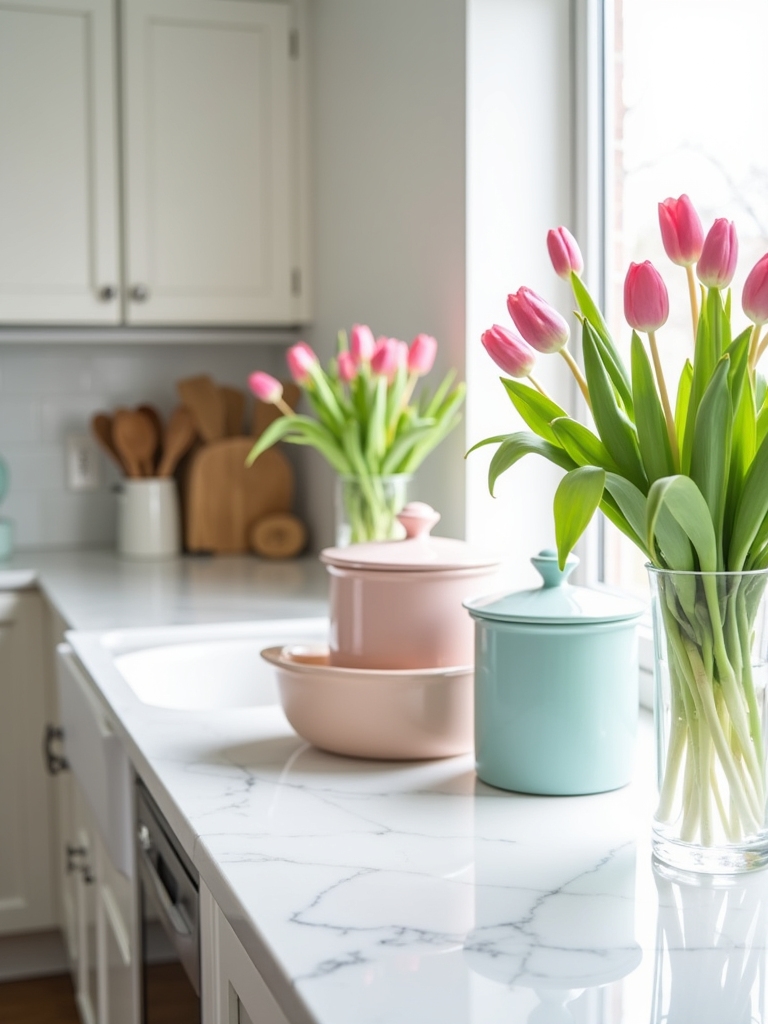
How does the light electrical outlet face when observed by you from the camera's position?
facing the viewer

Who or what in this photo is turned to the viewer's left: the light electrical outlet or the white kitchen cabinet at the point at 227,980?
the white kitchen cabinet

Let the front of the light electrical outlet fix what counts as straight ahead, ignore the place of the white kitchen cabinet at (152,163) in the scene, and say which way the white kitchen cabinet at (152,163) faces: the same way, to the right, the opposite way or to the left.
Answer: the same way

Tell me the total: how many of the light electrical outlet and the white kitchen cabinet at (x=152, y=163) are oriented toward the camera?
2

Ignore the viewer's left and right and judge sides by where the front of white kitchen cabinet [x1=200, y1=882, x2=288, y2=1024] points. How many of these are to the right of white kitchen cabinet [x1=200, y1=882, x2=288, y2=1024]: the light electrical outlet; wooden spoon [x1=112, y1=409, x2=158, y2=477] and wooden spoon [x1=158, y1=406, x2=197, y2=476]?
3

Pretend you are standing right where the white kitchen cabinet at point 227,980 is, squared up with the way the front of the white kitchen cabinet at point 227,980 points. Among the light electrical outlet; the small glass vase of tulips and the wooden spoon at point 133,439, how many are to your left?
0

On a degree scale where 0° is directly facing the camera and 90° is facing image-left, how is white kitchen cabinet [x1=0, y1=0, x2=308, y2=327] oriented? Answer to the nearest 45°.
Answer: approximately 0°

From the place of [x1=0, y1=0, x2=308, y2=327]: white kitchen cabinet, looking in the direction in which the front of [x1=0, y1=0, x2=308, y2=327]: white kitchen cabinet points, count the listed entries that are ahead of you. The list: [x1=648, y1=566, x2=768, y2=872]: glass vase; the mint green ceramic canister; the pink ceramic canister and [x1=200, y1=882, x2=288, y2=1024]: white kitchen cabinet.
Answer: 4

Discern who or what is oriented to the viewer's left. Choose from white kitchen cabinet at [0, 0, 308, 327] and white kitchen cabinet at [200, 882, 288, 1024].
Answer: white kitchen cabinet at [200, 882, 288, 1024]

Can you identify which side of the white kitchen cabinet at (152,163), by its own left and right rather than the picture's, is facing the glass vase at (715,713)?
front

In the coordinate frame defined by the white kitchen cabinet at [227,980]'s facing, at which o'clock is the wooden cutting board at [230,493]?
The wooden cutting board is roughly at 3 o'clock from the white kitchen cabinet.

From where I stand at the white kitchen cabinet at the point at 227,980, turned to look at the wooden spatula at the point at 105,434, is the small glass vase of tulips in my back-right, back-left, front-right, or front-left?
front-right

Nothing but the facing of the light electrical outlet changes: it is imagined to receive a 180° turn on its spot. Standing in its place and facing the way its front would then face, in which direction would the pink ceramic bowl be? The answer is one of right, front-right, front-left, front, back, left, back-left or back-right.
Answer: back

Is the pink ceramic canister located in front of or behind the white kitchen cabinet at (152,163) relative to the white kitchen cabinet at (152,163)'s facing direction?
in front

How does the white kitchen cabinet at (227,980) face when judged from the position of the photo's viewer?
facing to the left of the viewer

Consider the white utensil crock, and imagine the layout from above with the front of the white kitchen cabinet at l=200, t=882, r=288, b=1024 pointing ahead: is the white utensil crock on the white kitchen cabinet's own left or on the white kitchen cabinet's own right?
on the white kitchen cabinet's own right
